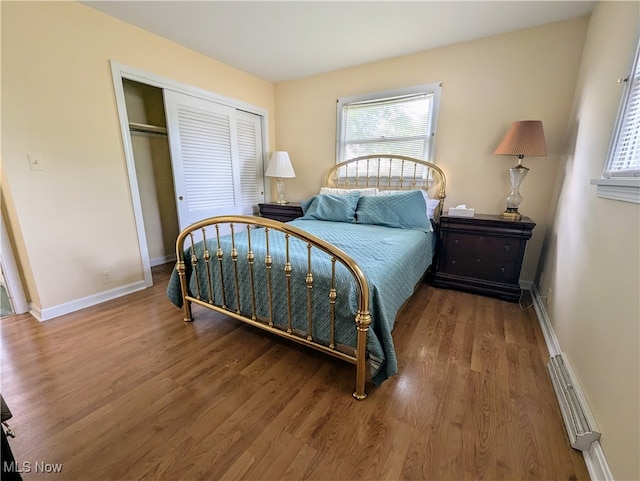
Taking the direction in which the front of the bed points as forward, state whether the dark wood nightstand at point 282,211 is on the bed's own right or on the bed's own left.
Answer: on the bed's own right

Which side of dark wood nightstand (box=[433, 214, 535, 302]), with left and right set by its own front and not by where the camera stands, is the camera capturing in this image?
front

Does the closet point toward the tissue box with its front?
yes

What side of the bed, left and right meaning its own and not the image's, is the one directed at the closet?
right

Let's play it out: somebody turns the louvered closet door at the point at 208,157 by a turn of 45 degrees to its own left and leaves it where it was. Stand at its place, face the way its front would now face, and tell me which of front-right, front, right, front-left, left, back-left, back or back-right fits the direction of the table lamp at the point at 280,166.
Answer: front

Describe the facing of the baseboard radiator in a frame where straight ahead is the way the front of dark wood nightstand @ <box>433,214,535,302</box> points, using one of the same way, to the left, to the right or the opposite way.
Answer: to the right

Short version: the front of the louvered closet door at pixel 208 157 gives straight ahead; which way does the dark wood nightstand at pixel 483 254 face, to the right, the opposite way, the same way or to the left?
to the right

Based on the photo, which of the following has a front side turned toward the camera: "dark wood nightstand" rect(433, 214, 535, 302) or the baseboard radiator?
the dark wood nightstand

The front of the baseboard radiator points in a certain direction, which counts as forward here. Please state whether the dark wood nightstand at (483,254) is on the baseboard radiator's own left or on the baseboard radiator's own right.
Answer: on the baseboard radiator's own right

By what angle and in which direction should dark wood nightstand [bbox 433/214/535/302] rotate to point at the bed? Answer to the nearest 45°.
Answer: approximately 45° to its right

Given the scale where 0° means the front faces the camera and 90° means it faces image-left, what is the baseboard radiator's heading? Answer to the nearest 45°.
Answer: approximately 90°

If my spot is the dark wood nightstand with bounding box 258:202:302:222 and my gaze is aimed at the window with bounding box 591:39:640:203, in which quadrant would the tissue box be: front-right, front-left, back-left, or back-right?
front-left

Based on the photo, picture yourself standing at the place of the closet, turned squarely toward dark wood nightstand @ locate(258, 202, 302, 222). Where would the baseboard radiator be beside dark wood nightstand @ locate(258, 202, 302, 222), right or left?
right

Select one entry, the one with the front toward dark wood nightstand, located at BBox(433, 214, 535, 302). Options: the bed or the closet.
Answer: the closet

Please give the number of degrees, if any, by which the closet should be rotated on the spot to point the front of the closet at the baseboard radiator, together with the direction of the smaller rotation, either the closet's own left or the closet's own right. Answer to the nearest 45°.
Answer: approximately 45° to the closet's own right

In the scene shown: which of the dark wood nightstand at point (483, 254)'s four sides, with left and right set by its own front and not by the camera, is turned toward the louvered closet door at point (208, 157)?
right
